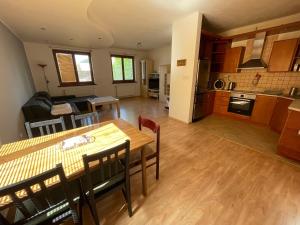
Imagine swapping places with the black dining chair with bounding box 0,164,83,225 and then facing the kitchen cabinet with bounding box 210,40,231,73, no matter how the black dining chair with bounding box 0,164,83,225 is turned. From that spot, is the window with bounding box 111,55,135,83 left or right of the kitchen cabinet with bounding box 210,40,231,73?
left

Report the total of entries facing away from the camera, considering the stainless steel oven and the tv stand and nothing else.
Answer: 0

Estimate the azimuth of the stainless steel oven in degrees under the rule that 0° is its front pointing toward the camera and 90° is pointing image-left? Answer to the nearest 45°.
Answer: approximately 0°

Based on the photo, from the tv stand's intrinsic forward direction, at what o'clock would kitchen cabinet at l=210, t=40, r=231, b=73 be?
The kitchen cabinet is roughly at 9 o'clock from the tv stand.

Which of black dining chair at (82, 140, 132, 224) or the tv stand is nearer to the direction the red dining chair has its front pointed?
the black dining chair

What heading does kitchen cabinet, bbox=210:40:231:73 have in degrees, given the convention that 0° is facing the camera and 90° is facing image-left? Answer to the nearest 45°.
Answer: approximately 315°

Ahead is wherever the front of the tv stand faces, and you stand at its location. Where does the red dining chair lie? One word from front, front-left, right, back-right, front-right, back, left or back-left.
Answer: front-left

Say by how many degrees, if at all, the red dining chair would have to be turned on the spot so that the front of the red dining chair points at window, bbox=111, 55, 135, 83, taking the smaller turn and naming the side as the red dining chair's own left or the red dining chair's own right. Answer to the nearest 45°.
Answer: approximately 135° to the red dining chair's own right

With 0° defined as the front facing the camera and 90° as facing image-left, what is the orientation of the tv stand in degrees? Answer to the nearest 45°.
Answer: approximately 45°

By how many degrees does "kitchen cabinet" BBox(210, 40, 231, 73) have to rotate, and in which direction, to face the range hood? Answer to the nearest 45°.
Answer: approximately 45° to its left

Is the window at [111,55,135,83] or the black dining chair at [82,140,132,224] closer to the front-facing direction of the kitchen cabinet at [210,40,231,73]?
the black dining chair

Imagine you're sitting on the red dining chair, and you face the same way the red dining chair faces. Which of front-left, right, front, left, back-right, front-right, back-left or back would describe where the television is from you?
back-right
